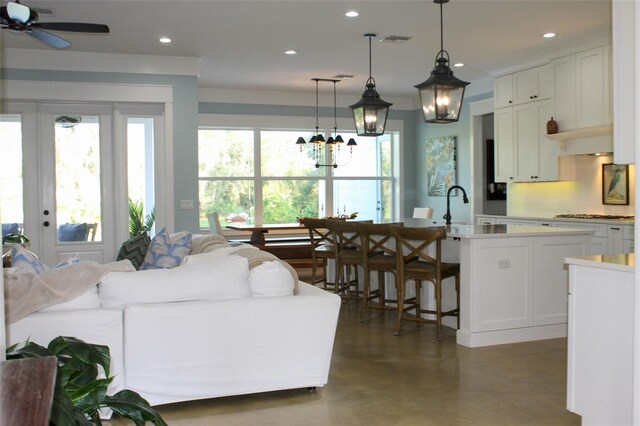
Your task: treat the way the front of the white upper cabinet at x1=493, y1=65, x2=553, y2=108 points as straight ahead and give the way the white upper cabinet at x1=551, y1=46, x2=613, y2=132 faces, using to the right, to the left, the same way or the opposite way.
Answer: the same way

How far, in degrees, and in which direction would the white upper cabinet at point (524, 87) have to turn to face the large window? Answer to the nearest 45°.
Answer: approximately 45° to its right

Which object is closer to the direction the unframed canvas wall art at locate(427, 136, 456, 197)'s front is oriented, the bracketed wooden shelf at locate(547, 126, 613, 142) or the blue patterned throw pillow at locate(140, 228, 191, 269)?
the blue patterned throw pillow

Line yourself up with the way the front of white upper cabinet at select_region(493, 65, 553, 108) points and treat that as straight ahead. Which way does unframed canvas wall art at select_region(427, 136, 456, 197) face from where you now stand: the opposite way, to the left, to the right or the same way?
the same way

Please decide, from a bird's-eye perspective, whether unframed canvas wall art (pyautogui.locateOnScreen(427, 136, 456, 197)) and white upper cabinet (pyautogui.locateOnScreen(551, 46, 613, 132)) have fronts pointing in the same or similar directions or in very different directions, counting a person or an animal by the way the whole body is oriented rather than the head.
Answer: same or similar directions

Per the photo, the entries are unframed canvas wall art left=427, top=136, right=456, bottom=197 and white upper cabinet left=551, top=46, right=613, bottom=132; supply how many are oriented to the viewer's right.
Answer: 0

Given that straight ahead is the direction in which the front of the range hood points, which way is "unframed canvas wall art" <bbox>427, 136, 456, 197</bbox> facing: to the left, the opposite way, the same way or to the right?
the same way

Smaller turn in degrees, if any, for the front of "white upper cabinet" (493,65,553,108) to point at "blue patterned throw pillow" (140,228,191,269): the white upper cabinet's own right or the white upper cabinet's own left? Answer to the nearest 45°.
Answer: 0° — it already faces it

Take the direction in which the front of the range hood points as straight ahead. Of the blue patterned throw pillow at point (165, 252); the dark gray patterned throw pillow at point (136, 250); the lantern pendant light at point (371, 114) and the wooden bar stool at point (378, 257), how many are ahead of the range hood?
4

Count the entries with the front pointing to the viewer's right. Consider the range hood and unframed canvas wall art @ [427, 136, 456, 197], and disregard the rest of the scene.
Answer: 0

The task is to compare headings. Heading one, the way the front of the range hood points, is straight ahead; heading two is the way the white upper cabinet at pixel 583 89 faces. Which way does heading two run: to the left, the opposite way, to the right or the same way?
the same way

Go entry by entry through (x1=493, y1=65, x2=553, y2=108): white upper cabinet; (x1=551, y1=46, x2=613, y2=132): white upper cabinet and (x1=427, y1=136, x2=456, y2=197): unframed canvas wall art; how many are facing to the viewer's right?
0

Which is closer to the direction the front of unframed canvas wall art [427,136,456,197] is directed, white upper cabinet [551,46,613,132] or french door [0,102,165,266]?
the french door

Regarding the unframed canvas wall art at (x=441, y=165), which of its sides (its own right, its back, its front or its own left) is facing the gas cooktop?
left

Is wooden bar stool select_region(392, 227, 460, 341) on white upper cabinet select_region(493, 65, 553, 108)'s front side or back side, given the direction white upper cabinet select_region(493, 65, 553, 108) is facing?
on the front side

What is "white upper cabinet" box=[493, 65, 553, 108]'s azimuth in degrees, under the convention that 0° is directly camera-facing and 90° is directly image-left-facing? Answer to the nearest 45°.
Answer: approximately 45°

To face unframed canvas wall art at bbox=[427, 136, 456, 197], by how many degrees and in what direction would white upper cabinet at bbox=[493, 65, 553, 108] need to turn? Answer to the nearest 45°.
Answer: approximately 90° to its right

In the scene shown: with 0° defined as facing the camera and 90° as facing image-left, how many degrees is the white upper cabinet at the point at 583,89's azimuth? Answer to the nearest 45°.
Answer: approximately 45°
